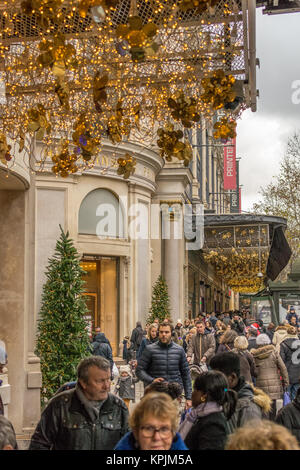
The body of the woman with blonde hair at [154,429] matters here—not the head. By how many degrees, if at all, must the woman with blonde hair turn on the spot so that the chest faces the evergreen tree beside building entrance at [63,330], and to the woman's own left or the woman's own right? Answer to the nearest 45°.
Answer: approximately 180°

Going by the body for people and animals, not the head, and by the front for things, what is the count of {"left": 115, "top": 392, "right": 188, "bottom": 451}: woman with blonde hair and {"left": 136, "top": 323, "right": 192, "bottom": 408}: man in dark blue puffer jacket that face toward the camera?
2

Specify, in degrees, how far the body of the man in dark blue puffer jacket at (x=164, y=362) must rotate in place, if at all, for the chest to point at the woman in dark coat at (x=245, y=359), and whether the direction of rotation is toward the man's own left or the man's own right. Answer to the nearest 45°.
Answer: approximately 135° to the man's own left

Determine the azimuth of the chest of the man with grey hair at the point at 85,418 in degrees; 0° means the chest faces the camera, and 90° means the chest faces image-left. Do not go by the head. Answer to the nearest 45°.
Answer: approximately 315°
